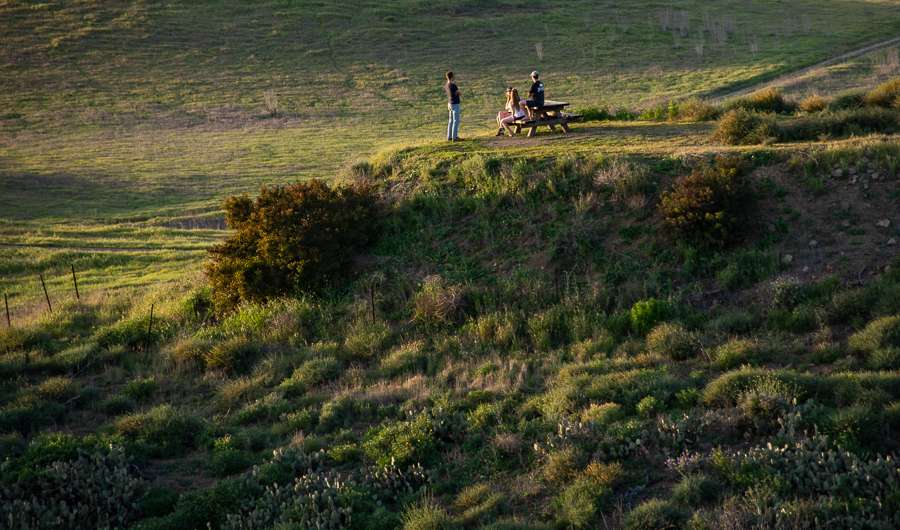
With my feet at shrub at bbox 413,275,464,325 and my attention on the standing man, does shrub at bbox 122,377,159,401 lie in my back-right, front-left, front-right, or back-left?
back-left

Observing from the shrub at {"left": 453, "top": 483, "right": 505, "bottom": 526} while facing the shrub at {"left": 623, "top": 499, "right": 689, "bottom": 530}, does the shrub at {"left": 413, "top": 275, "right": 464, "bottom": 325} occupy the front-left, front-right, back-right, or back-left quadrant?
back-left

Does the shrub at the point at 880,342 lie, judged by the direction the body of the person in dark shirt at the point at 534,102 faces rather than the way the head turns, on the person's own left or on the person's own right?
on the person's own left
